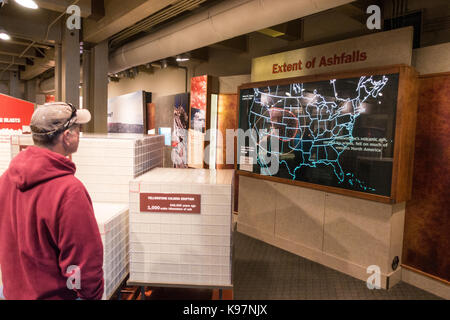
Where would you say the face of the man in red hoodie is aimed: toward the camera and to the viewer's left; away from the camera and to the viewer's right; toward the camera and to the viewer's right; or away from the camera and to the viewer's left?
away from the camera and to the viewer's right

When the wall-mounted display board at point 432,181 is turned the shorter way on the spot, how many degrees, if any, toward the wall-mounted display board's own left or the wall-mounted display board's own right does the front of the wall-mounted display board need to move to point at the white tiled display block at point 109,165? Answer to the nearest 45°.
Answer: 0° — it already faces it

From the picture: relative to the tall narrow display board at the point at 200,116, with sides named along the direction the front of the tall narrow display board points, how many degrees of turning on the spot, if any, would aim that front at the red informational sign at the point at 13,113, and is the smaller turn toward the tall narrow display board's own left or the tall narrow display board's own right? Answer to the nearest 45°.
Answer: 0° — it already faces it

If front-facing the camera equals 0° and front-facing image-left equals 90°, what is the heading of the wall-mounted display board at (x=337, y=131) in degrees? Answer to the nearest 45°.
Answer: approximately 45°

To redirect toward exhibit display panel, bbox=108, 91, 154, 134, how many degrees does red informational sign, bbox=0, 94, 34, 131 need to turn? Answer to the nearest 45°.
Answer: approximately 90° to its left

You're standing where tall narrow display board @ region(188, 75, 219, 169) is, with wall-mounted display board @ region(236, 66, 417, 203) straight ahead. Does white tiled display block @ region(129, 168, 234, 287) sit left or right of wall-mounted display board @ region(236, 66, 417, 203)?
right

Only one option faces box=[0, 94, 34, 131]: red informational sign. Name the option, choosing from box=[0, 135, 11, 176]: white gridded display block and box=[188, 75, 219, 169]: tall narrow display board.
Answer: the tall narrow display board

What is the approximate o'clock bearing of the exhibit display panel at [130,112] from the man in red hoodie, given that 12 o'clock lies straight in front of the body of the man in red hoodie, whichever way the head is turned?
The exhibit display panel is roughly at 11 o'clock from the man in red hoodie.

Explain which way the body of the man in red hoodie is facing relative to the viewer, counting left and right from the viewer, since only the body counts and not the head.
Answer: facing away from the viewer and to the right of the viewer

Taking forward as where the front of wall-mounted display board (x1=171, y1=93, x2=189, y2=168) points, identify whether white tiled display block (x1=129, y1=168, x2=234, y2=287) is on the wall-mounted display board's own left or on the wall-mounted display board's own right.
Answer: on the wall-mounted display board's own left
